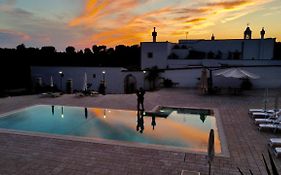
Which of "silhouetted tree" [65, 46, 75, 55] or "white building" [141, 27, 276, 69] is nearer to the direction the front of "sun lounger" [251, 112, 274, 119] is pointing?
the silhouetted tree

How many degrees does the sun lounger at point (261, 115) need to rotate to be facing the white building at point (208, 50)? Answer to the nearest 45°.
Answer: approximately 90° to its right

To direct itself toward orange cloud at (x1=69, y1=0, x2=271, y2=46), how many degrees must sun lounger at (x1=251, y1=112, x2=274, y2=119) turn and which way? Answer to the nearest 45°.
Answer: approximately 45° to its right

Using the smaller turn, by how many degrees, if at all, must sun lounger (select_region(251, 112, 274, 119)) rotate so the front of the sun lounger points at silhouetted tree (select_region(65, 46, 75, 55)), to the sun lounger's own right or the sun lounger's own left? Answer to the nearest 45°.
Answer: approximately 45° to the sun lounger's own right

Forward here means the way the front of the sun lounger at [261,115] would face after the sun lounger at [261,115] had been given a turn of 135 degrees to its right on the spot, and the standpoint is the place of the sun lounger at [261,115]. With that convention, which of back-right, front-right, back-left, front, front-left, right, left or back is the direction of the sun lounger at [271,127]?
back-right

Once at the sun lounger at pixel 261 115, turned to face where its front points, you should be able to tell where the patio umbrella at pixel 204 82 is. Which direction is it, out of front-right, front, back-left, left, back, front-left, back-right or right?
front-right

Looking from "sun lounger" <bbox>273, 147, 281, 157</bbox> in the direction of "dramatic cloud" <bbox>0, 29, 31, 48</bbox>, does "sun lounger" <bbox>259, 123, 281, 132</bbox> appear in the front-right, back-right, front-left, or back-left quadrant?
front-right

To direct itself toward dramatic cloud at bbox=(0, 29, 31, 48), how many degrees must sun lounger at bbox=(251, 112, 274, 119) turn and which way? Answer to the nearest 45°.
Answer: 0° — it already faces it

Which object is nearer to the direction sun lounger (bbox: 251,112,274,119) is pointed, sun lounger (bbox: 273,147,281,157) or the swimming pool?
the swimming pool

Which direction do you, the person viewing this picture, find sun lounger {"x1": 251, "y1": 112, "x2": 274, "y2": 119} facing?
facing to the left of the viewer

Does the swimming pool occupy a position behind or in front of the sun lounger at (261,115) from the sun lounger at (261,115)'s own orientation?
in front

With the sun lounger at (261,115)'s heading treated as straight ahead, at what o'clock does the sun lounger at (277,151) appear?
the sun lounger at (277,151) is roughly at 9 o'clock from the sun lounger at (261,115).

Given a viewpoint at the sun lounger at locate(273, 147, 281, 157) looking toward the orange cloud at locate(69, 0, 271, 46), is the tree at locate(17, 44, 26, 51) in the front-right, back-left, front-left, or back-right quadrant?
front-left

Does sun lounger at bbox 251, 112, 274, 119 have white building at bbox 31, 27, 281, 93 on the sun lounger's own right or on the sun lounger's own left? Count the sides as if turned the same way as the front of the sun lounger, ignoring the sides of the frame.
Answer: on the sun lounger's own right

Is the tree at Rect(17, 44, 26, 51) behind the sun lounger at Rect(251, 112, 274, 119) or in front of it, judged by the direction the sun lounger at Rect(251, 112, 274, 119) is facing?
in front
